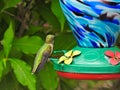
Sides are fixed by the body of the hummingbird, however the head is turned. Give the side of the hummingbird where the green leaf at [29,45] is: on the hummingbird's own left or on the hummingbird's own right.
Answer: on the hummingbird's own left

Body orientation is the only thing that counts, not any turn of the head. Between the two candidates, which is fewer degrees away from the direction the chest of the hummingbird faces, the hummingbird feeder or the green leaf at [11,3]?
the hummingbird feeder

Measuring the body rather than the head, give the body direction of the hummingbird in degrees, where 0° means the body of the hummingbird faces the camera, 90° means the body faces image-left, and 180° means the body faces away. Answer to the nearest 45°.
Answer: approximately 225°
